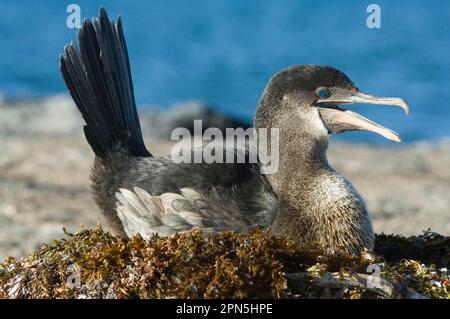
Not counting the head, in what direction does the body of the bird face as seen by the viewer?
to the viewer's right
